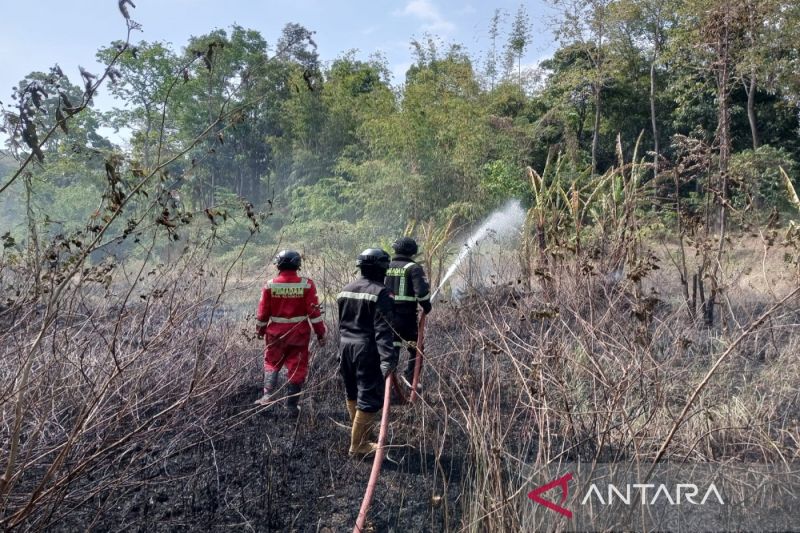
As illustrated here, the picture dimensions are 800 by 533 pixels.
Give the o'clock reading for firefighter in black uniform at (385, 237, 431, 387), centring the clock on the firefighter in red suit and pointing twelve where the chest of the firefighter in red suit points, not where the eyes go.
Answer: The firefighter in black uniform is roughly at 3 o'clock from the firefighter in red suit.

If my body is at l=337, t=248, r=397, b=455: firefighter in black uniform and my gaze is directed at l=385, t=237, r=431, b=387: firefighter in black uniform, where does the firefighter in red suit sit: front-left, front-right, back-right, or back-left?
front-left

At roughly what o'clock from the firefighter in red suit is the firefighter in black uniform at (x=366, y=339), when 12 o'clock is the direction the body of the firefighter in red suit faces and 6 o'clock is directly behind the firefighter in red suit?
The firefighter in black uniform is roughly at 5 o'clock from the firefighter in red suit.

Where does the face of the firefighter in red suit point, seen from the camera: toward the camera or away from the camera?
away from the camera

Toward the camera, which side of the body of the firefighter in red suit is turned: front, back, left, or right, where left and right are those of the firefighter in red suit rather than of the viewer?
back

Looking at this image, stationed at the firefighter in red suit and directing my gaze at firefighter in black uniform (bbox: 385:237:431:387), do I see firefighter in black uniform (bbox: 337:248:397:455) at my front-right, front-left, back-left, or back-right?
front-right
